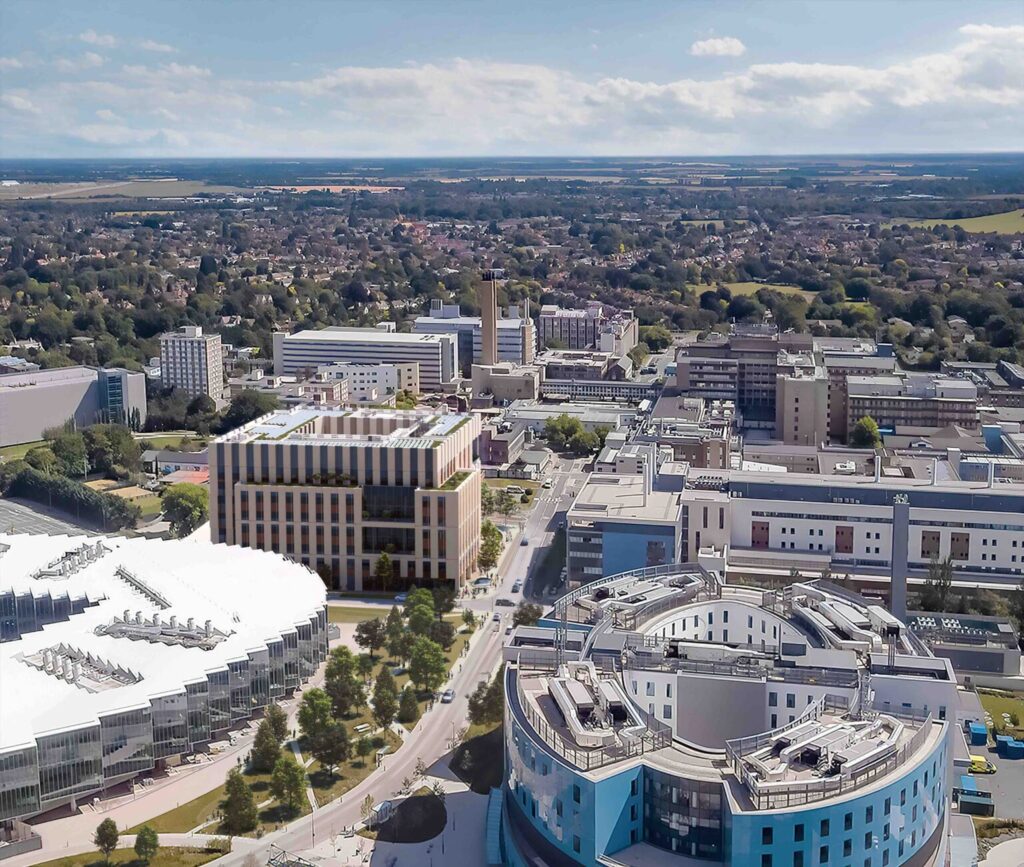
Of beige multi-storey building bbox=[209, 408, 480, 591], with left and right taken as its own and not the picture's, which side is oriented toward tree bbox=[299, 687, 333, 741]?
front

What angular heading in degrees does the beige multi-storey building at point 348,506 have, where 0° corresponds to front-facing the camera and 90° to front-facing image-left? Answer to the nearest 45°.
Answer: approximately 0°

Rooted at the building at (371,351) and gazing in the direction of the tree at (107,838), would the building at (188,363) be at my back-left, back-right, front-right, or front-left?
front-right

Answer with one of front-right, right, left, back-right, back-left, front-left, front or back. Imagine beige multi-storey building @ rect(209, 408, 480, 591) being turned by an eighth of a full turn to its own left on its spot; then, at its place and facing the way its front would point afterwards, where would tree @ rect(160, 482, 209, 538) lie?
back

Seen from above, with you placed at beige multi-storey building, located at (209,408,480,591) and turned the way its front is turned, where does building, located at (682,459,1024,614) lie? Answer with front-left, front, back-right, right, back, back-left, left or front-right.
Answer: left

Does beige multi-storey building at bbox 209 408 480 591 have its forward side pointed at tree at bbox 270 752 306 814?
yes

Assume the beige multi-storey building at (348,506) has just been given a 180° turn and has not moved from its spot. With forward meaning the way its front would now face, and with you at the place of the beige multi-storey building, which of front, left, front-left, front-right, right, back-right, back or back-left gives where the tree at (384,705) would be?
back

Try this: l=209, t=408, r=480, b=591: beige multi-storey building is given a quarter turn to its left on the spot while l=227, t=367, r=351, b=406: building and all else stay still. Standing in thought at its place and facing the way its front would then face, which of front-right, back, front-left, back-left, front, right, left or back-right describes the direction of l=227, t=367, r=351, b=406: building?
left

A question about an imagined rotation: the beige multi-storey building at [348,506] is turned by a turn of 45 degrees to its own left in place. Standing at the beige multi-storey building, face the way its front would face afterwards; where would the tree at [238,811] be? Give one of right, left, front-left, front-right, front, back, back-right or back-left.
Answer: front-right

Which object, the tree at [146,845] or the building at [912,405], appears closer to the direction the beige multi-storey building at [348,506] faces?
the tree

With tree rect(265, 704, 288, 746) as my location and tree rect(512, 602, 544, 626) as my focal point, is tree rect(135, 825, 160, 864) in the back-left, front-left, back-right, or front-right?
back-right

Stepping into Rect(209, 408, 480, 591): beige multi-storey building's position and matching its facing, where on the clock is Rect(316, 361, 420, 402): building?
The building is roughly at 6 o'clock from the beige multi-storey building.

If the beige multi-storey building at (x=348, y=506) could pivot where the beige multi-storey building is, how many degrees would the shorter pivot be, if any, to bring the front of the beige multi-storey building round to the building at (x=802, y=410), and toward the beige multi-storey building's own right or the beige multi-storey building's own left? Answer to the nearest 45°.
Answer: approximately 135° to the beige multi-storey building's own left

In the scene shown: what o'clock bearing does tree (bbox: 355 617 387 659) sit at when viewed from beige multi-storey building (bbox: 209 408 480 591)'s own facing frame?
The tree is roughly at 12 o'clock from the beige multi-storey building.

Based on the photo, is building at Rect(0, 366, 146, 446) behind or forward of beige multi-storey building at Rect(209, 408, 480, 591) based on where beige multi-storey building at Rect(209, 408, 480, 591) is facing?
behind

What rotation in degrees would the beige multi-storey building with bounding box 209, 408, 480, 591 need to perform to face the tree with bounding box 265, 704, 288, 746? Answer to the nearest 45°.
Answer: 0° — it already faces it
